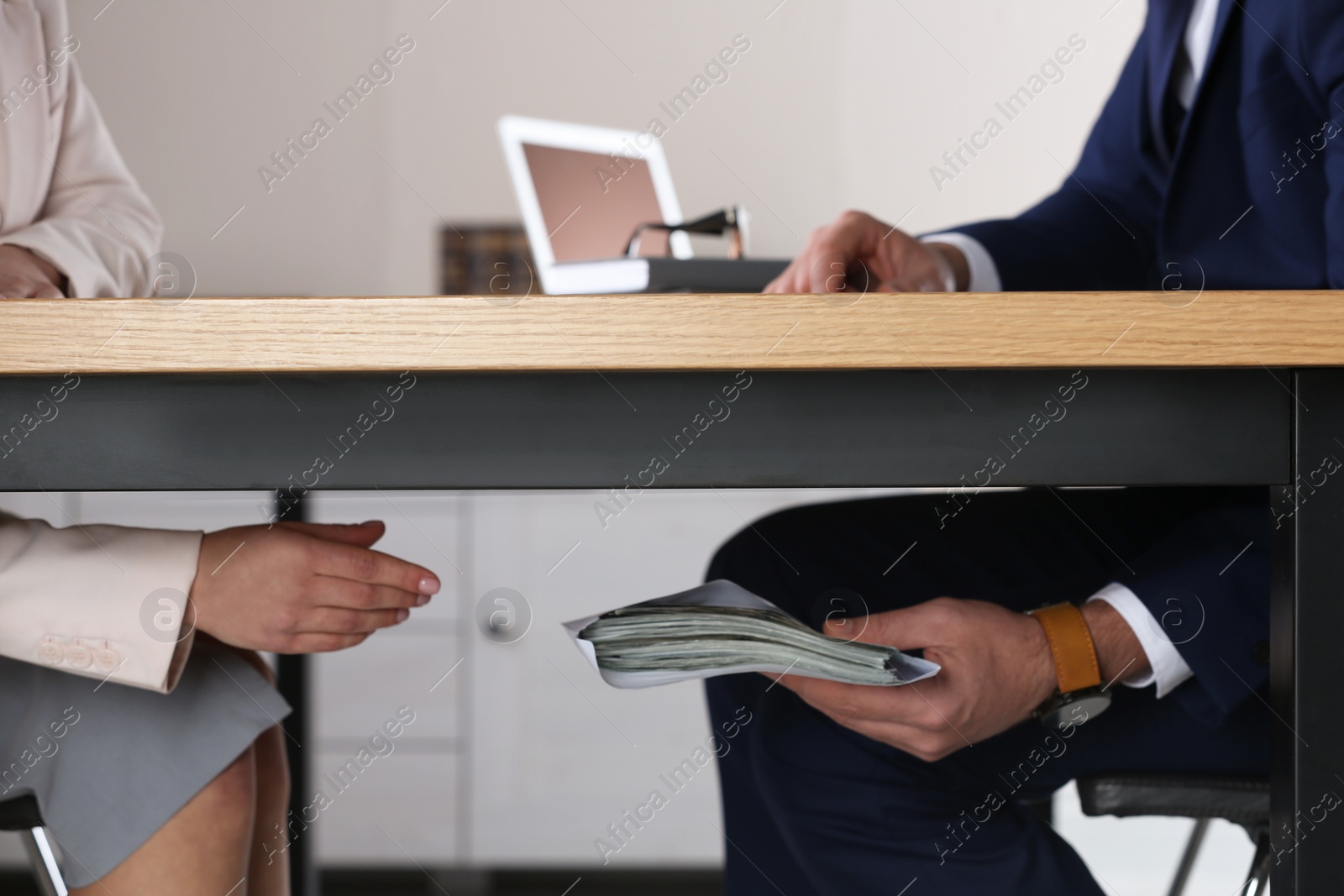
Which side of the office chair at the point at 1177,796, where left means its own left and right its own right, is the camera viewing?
left
